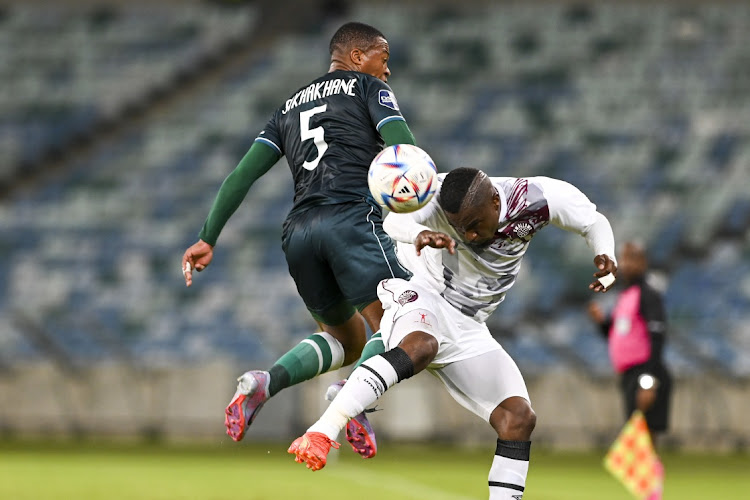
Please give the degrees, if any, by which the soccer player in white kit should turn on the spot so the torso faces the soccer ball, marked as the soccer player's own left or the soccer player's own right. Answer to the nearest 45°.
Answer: approximately 45° to the soccer player's own right

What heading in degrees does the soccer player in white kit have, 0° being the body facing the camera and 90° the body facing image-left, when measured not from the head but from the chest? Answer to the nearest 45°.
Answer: approximately 0°

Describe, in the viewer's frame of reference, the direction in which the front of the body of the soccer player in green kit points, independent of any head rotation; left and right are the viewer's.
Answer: facing away from the viewer and to the right of the viewer

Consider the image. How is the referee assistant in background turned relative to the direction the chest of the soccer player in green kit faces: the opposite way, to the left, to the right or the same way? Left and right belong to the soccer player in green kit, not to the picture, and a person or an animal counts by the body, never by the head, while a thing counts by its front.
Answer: the opposite way

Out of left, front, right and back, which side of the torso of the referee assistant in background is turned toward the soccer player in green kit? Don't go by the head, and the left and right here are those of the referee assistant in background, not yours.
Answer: front

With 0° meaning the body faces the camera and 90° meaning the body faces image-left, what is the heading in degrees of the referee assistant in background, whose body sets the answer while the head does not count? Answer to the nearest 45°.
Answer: approximately 45°

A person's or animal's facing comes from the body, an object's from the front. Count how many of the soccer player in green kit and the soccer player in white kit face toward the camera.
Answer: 1

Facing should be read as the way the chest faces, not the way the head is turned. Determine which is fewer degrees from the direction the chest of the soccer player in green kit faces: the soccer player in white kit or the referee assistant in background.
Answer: the referee assistant in background

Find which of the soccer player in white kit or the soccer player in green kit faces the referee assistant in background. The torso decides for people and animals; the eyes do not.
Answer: the soccer player in green kit

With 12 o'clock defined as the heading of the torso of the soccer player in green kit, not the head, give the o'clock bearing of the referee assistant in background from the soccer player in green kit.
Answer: The referee assistant in background is roughly at 12 o'clock from the soccer player in green kit.

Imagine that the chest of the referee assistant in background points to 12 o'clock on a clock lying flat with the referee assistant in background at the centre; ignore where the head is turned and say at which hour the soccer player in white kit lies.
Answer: The soccer player in white kit is roughly at 11 o'clock from the referee assistant in background.

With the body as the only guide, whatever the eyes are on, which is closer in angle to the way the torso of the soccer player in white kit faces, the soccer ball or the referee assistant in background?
the soccer ball
